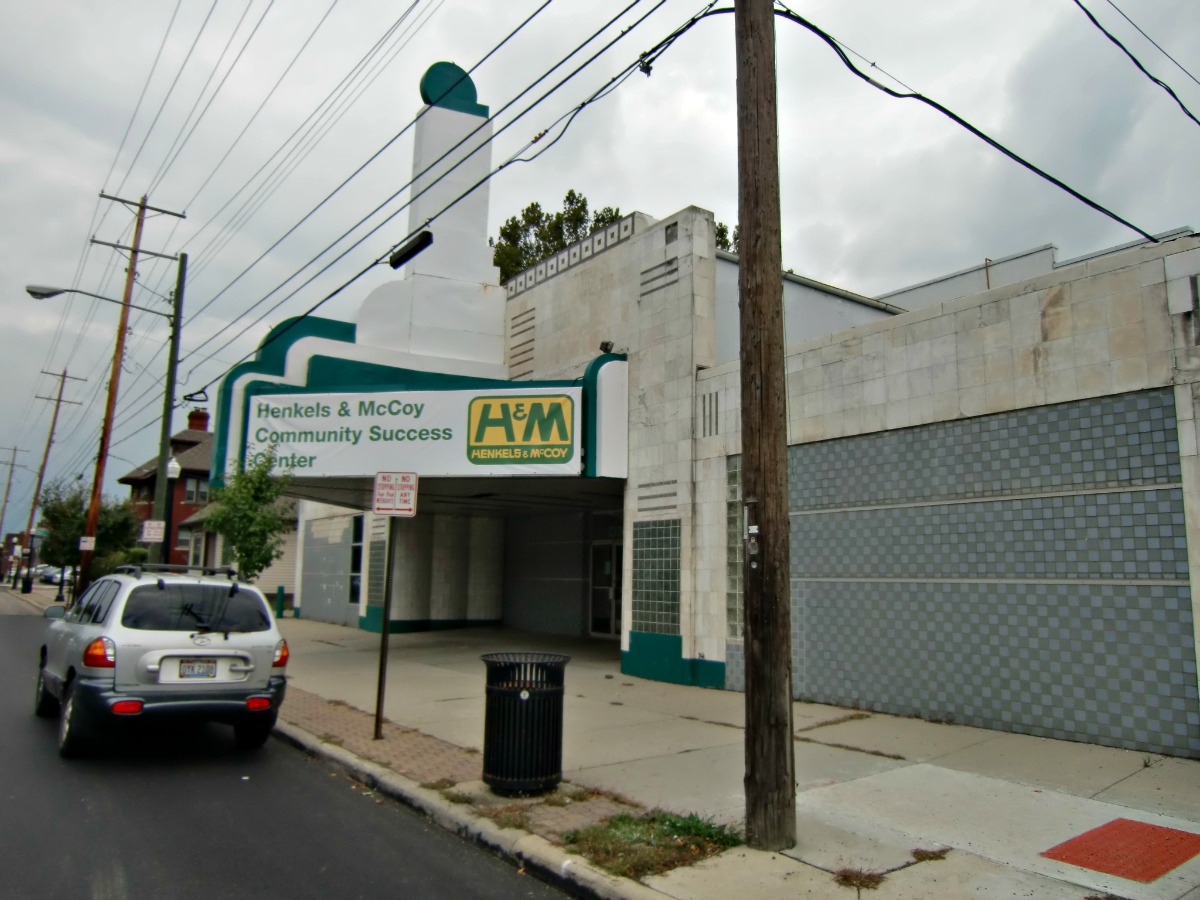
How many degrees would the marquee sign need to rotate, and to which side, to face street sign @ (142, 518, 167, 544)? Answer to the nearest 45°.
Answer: approximately 135° to its right

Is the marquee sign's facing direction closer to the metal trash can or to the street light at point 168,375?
the metal trash can

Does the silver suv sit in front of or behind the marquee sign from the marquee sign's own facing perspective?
in front

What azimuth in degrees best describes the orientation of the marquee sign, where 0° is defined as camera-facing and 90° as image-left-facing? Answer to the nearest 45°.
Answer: approximately 0°

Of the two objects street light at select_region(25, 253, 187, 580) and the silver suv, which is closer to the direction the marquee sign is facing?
the silver suv

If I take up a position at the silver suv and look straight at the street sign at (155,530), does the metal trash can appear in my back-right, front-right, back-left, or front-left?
back-right
